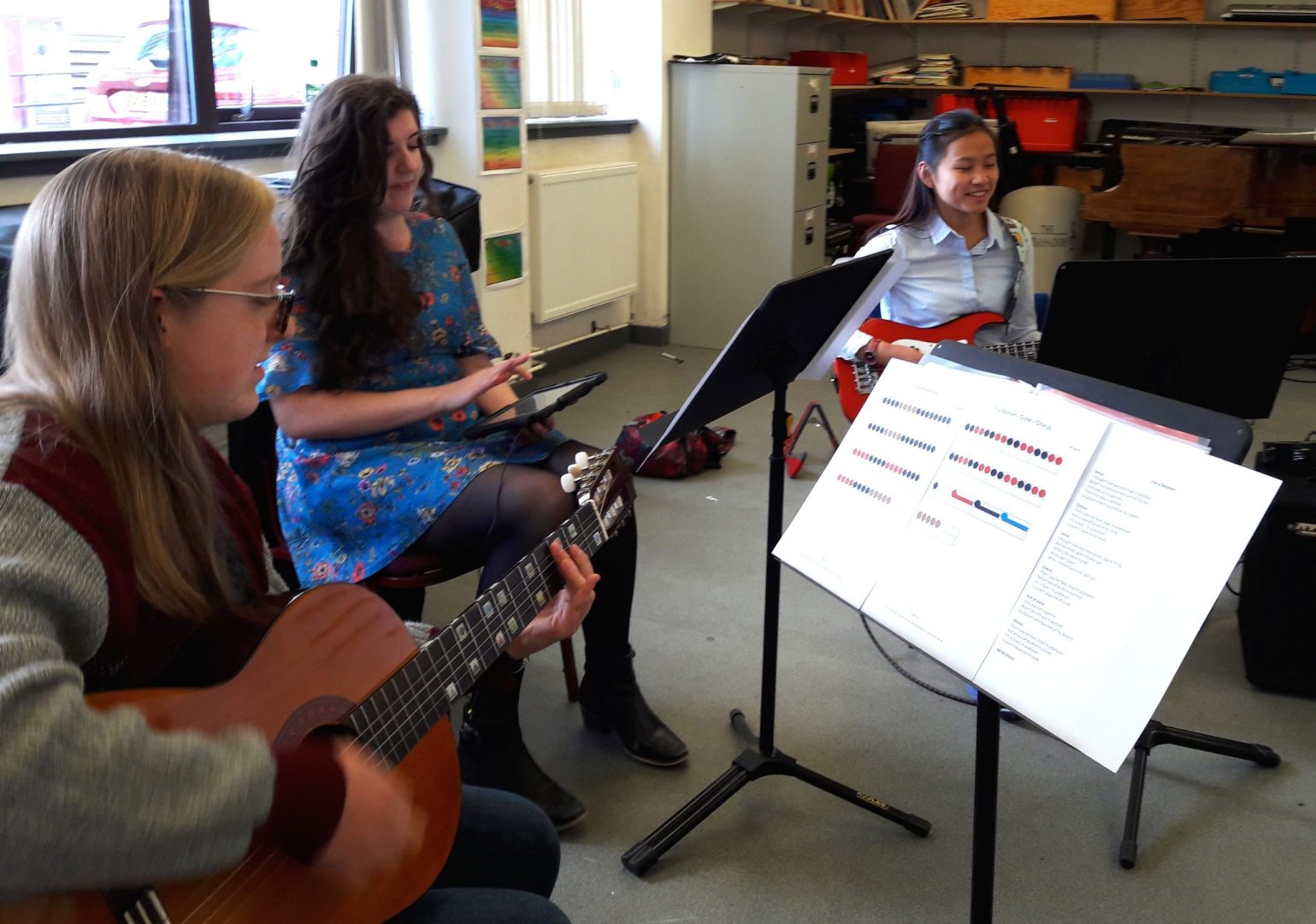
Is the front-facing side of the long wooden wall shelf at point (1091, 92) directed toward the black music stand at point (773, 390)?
yes

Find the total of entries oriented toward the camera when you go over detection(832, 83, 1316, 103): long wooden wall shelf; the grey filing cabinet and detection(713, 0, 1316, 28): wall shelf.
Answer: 2

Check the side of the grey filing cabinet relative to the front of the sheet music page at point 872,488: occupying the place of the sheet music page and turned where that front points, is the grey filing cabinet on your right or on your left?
on your right

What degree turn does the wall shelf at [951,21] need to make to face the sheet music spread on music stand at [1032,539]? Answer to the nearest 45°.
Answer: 0° — it already faces it

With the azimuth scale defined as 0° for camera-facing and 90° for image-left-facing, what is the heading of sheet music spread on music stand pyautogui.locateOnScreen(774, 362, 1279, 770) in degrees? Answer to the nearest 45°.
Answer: approximately 45°

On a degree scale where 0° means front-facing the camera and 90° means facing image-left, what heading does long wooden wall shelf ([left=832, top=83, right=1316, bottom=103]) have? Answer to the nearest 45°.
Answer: approximately 0°

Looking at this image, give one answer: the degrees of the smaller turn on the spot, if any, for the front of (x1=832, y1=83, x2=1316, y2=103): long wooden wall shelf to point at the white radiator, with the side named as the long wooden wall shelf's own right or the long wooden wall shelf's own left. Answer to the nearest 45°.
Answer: approximately 45° to the long wooden wall shelf's own right

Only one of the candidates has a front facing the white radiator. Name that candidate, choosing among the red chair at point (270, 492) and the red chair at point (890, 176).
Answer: the red chair at point (890, 176)

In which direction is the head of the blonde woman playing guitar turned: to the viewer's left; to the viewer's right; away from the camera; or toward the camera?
to the viewer's right

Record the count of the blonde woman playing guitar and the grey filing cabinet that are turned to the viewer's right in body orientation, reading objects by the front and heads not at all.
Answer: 2

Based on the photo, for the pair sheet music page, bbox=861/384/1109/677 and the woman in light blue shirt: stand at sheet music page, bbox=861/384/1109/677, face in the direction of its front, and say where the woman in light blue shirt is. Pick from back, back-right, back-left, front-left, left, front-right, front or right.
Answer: back-right

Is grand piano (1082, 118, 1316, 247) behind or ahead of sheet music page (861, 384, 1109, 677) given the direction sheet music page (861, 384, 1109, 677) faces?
behind
